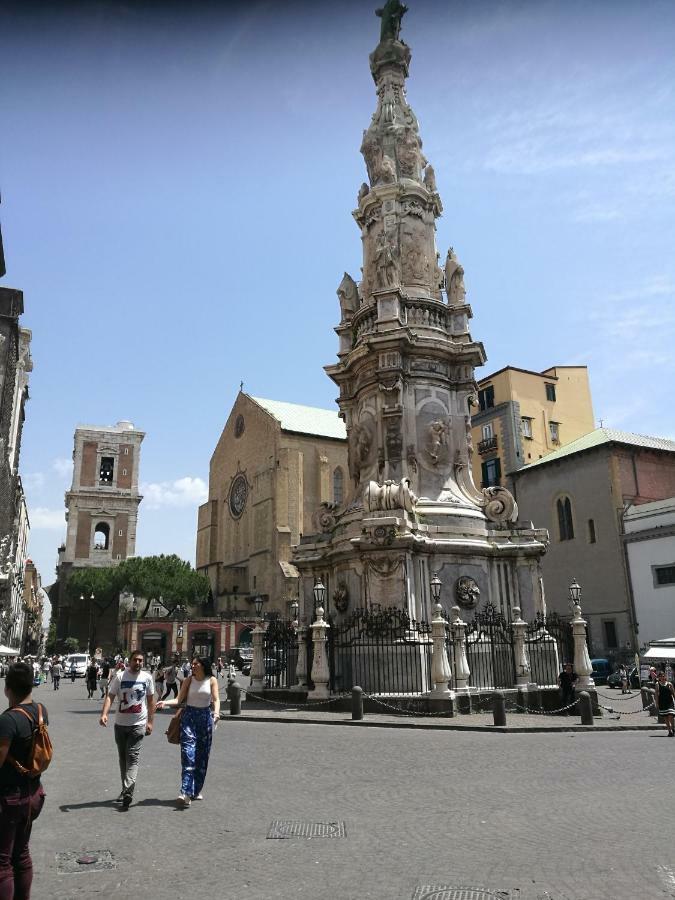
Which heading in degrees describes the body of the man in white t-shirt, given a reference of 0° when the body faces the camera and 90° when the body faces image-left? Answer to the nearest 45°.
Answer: approximately 0°

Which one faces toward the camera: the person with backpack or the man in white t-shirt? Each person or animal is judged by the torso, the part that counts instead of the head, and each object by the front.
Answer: the man in white t-shirt

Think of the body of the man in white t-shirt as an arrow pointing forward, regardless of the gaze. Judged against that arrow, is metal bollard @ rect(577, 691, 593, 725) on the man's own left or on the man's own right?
on the man's own left

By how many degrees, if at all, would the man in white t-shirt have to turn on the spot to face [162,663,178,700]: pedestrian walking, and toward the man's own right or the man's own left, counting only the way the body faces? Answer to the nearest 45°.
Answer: approximately 180°

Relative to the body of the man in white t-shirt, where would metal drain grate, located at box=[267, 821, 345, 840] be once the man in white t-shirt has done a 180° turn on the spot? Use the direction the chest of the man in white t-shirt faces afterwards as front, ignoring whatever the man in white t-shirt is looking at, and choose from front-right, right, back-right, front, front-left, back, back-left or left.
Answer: back-right

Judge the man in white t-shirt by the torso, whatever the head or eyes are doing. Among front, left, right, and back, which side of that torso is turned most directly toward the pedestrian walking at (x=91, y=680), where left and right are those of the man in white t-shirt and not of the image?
back

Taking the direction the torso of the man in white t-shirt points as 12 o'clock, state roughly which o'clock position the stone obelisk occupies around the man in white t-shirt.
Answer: The stone obelisk is roughly at 7 o'clock from the man in white t-shirt.

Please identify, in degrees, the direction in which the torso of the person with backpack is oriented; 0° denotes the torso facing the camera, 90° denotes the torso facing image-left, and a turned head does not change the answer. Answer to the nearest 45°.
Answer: approximately 135°

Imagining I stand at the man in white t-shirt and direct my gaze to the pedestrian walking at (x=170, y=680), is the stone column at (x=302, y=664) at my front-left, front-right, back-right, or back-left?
front-right

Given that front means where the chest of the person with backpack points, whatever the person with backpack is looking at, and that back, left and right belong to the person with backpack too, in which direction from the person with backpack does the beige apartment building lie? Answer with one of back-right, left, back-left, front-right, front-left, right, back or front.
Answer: right

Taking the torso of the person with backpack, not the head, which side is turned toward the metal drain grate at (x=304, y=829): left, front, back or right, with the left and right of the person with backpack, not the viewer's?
right

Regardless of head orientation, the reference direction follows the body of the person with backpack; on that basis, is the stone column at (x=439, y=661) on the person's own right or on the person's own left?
on the person's own right

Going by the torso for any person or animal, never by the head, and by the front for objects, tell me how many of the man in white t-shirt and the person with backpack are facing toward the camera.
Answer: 1
